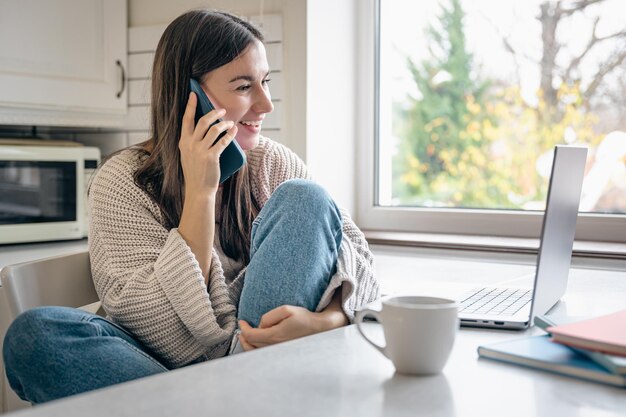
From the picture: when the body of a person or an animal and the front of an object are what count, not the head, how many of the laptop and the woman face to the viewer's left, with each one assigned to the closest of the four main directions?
1

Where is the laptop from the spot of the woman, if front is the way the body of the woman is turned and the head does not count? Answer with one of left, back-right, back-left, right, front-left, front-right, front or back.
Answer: front

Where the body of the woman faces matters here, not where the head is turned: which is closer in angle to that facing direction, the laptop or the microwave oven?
the laptop

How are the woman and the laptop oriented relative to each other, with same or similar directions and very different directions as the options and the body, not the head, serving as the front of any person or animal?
very different directions

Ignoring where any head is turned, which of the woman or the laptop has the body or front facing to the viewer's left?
the laptop

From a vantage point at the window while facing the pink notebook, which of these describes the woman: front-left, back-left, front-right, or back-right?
front-right

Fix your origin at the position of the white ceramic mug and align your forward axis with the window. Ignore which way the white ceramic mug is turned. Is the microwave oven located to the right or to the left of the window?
left

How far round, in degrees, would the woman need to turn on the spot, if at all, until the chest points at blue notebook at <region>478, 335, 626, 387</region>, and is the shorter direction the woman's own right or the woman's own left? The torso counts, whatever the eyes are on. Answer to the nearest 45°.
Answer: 0° — they already face it

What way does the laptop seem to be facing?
to the viewer's left

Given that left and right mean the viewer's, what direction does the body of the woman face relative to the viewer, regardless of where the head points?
facing the viewer and to the right of the viewer

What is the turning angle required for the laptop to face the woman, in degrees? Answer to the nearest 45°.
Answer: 0° — it already faces them

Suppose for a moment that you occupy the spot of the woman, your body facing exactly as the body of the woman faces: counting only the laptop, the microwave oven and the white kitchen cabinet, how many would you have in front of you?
1

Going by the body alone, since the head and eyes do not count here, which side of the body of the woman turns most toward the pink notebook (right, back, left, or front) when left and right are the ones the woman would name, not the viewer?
front
